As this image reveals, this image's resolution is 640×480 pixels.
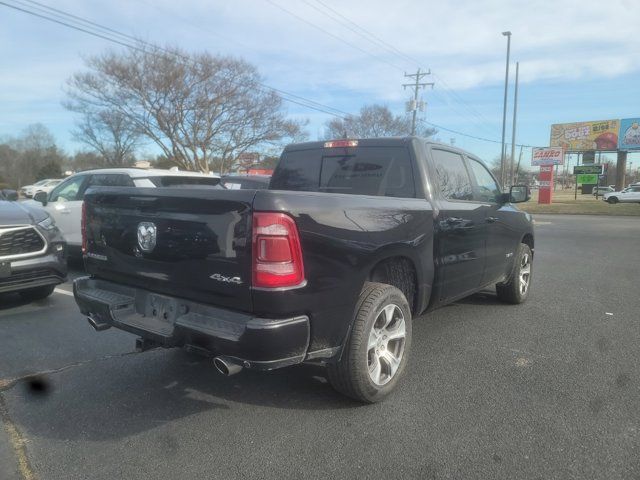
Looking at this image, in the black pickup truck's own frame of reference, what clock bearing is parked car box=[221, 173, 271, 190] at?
The parked car is roughly at 10 o'clock from the black pickup truck.

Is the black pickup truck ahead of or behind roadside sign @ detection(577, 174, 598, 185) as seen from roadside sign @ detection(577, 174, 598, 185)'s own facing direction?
ahead

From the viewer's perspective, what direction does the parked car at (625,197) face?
to the viewer's left

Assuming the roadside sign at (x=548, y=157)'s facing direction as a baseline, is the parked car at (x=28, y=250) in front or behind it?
in front

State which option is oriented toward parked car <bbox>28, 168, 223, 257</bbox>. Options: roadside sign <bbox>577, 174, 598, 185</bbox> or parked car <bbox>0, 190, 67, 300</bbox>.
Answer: the roadside sign

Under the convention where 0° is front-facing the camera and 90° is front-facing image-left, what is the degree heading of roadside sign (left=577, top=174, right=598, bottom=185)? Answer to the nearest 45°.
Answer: approximately 0°

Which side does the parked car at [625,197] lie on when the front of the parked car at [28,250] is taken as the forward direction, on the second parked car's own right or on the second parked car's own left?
on the second parked car's own left

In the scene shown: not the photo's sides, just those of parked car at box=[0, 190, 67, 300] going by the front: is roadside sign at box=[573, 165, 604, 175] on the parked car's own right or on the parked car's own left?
on the parked car's own left

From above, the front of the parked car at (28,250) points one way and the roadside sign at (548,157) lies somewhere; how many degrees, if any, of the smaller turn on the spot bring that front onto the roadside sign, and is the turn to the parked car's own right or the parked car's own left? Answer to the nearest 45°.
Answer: approximately 90° to the parked car's own left

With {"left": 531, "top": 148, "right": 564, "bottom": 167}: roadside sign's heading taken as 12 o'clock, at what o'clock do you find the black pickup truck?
The black pickup truck is roughly at 12 o'clock from the roadside sign.
